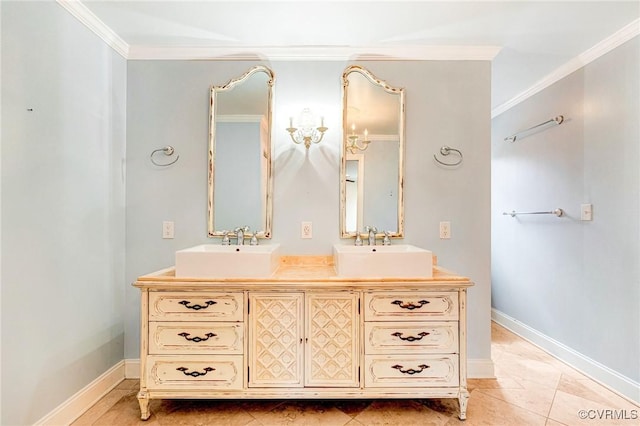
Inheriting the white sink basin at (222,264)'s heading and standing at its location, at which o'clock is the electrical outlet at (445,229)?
The electrical outlet is roughly at 9 o'clock from the white sink basin.

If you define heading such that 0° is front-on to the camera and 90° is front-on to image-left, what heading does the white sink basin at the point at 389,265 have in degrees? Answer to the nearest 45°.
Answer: approximately 0°

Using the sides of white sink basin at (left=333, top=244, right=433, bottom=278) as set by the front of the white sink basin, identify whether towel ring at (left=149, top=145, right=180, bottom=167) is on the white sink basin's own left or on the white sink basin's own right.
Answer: on the white sink basin's own right

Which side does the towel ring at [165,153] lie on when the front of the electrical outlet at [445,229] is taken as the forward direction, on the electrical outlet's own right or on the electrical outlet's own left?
on the electrical outlet's own right

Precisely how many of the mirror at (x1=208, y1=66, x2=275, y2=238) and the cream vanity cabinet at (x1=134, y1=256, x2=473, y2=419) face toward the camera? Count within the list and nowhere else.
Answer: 2

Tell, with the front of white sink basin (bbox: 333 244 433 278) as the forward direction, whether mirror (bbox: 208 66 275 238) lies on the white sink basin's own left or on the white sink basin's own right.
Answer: on the white sink basin's own right
